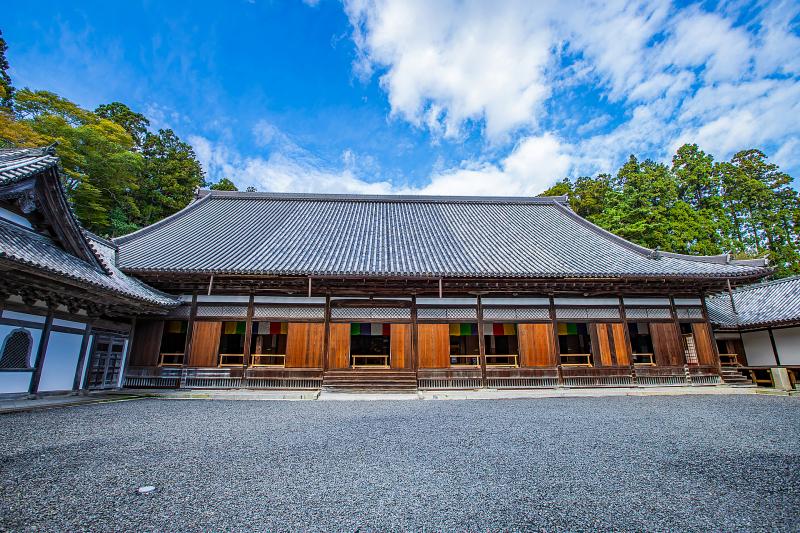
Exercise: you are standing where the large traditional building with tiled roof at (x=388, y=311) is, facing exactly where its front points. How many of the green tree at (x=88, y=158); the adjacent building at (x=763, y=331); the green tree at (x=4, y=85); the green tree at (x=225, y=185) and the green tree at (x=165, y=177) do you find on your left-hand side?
1

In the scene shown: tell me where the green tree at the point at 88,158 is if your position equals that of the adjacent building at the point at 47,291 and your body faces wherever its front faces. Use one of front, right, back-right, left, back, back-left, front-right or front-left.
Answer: back-left

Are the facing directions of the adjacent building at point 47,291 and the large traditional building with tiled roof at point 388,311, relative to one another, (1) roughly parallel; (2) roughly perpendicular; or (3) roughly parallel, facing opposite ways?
roughly perpendicular

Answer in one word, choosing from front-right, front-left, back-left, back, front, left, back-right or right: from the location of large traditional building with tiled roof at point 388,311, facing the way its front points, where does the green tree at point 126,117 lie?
back-right

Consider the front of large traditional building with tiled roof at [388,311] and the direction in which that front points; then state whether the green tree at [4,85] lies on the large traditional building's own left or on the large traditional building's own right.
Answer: on the large traditional building's own right

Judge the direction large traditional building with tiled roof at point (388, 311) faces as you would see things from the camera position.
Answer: facing the viewer

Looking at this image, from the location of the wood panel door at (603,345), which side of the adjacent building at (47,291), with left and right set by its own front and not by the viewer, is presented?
front

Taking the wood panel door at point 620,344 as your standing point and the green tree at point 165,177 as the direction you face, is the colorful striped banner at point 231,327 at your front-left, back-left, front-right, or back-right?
front-left

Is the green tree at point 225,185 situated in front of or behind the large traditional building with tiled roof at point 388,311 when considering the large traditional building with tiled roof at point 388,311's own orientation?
behind

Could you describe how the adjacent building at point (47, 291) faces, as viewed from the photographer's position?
facing the viewer and to the right of the viewer

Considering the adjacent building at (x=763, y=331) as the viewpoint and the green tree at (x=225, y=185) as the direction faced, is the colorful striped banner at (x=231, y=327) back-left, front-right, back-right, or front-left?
front-left

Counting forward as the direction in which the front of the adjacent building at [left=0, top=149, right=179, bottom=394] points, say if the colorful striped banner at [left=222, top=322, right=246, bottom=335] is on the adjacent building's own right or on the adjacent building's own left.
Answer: on the adjacent building's own left

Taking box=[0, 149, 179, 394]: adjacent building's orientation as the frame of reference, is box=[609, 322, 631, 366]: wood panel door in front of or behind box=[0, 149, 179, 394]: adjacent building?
in front

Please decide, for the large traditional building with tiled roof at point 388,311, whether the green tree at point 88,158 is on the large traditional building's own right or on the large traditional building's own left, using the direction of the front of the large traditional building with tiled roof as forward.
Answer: on the large traditional building's own right

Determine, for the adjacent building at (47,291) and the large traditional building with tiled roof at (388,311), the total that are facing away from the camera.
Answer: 0

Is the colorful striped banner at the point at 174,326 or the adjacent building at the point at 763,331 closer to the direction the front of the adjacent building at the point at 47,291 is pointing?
the adjacent building

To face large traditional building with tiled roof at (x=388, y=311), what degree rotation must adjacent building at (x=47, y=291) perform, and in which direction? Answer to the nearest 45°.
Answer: approximately 45° to its left

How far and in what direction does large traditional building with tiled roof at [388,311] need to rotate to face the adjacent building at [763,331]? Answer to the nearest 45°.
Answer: approximately 90° to its left
